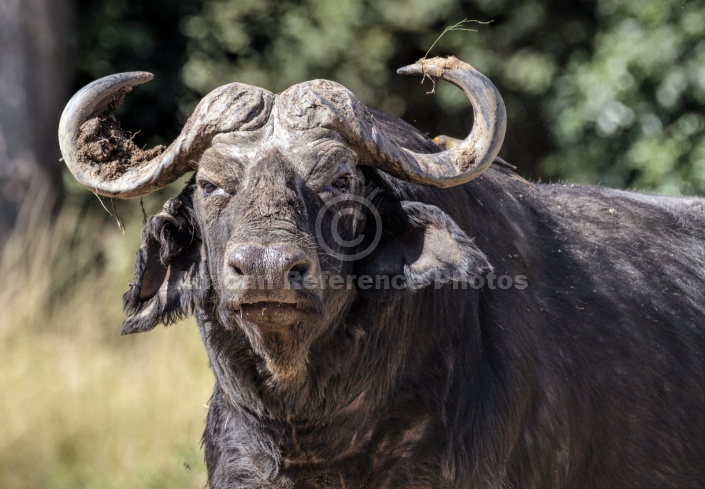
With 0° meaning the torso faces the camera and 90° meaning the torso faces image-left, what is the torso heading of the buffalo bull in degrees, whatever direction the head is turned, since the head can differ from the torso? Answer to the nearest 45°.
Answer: approximately 45°

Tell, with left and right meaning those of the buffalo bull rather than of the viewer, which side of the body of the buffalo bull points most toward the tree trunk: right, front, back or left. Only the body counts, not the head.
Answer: right
